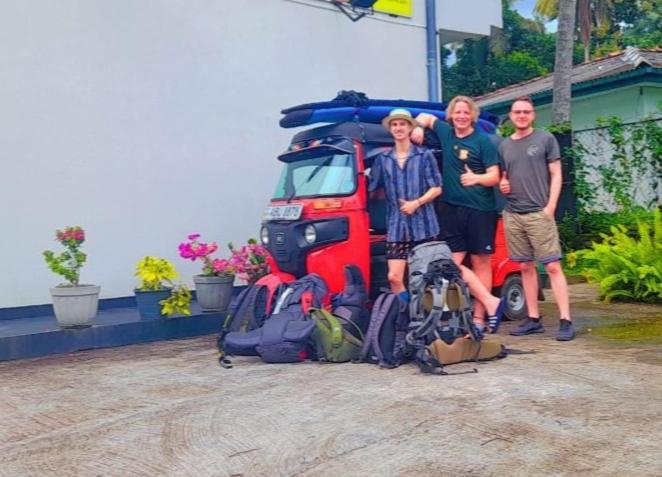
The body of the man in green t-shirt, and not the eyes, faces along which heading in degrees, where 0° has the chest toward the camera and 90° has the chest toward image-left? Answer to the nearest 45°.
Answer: approximately 0°

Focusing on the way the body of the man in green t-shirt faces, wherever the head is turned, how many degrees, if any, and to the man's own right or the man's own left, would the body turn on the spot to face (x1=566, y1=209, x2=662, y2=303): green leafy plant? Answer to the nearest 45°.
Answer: approximately 135° to the man's own left

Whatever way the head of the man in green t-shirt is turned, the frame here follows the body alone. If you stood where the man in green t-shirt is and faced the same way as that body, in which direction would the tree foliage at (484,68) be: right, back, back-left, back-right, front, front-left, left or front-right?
back
